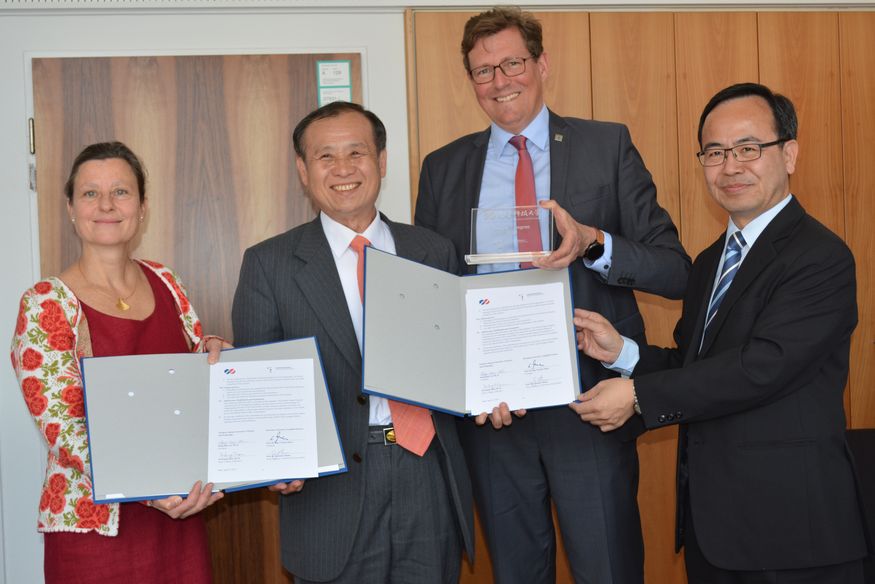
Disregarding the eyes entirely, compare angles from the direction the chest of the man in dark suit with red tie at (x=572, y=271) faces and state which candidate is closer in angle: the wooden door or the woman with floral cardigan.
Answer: the woman with floral cardigan

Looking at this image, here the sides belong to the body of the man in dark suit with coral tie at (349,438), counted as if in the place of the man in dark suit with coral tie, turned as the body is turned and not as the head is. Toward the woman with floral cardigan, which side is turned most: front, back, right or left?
right

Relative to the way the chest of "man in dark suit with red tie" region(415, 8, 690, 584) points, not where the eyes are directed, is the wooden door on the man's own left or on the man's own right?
on the man's own right

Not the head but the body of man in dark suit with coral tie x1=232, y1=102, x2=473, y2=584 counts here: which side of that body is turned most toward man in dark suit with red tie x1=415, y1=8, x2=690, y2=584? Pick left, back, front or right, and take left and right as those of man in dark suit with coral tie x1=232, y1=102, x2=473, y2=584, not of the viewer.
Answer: left

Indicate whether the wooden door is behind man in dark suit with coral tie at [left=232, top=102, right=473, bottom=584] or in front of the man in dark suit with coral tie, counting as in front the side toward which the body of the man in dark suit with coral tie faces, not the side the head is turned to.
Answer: behind

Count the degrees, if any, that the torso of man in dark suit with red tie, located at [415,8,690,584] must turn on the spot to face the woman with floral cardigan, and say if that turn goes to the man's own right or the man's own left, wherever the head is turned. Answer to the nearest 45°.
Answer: approximately 90° to the man's own right

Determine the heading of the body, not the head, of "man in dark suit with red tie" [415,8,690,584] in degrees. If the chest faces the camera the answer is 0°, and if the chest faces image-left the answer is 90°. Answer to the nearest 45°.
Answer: approximately 0°

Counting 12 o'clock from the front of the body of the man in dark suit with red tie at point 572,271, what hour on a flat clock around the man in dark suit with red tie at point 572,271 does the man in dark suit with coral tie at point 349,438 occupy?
the man in dark suit with coral tie at point 349,438 is roughly at 2 o'clock from the man in dark suit with red tie at point 572,271.

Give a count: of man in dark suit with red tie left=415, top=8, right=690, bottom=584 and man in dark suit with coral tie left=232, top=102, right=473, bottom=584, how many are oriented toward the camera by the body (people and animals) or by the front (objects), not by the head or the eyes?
2

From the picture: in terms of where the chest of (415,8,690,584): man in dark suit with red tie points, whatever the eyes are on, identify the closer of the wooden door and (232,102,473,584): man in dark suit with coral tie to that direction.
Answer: the man in dark suit with coral tie
